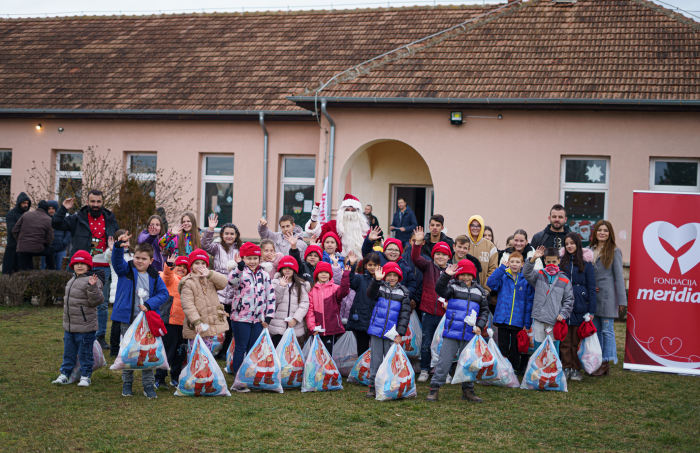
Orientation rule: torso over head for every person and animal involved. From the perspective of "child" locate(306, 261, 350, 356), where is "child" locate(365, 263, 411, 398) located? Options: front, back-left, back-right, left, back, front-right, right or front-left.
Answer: front-left

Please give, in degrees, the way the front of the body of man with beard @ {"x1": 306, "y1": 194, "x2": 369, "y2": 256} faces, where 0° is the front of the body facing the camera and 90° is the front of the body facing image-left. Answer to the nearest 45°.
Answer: approximately 0°

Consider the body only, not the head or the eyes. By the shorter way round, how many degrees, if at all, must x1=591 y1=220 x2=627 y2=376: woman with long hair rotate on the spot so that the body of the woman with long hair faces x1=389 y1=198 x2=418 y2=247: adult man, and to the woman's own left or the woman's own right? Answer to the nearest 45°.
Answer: approximately 90° to the woman's own right

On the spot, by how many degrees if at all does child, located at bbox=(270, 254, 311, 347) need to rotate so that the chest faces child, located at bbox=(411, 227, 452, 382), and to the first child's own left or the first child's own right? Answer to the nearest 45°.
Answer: approximately 90° to the first child's own left

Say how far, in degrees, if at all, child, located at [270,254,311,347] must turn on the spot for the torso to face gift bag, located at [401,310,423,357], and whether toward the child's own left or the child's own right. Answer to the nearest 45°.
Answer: approximately 90° to the child's own left

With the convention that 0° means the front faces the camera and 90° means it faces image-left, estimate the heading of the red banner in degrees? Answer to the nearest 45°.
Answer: approximately 0°
